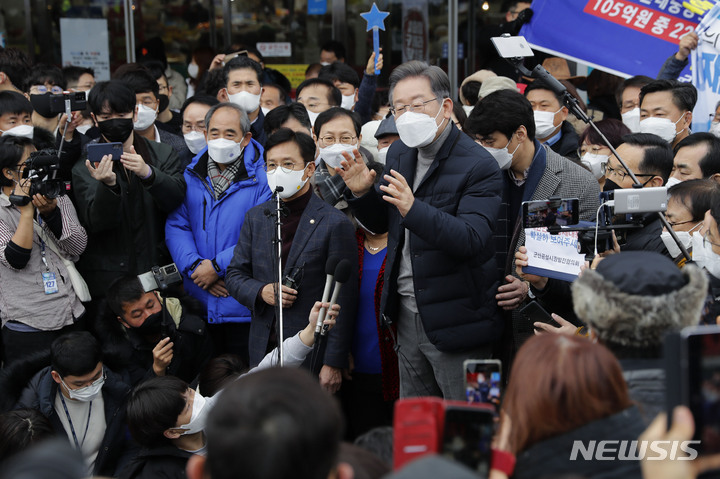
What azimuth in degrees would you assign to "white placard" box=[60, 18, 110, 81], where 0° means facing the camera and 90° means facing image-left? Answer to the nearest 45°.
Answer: approximately 0°

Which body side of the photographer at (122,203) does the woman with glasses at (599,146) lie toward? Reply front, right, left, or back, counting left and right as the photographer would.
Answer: left

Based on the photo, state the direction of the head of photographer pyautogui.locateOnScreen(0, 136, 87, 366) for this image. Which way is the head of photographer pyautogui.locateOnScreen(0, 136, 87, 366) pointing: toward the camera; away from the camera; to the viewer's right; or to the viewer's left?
to the viewer's right

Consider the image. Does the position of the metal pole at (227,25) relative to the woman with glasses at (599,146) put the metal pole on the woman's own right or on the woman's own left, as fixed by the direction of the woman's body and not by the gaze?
on the woman's own right

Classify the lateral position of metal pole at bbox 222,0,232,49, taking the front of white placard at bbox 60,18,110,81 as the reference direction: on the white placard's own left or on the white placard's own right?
on the white placard's own left
